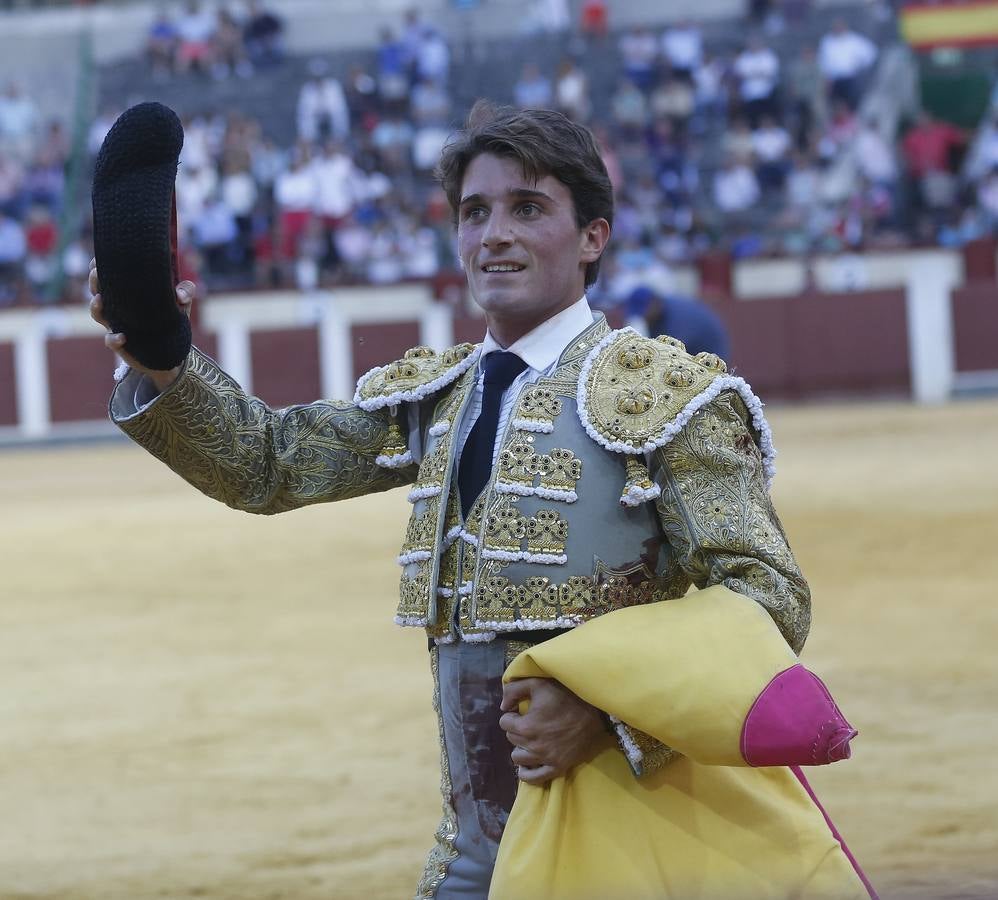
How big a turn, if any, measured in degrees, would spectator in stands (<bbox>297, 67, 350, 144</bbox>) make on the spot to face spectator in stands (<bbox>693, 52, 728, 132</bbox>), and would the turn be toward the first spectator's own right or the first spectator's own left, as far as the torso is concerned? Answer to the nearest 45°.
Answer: approximately 90° to the first spectator's own left

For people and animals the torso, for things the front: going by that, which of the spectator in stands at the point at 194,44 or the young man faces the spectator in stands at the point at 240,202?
the spectator in stands at the point at 194,44

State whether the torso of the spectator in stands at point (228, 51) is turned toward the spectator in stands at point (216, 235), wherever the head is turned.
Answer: yes

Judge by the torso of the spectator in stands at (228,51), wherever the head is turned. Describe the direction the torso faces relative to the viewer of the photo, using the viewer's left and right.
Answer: facing the viewer

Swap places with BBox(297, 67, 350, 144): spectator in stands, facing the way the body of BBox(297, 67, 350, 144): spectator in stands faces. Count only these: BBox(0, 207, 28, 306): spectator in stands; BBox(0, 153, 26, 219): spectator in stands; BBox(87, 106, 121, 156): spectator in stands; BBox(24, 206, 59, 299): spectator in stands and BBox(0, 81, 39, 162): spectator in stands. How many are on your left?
0

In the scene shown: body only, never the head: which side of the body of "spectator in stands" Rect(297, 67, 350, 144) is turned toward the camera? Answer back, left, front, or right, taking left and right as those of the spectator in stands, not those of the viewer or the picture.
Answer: front

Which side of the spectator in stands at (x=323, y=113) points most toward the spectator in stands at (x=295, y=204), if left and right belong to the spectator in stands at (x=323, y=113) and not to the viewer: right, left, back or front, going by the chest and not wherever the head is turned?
front

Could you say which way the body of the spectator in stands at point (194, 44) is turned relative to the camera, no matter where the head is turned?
toward the camera

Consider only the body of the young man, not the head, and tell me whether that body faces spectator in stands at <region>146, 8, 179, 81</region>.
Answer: no

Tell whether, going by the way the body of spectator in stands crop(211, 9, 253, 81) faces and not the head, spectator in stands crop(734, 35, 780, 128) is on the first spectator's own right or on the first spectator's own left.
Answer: on the first spectator's own left

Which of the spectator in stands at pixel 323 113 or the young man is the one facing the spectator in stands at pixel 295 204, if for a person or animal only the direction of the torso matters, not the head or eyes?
the spectator in stands at pixel 323 113

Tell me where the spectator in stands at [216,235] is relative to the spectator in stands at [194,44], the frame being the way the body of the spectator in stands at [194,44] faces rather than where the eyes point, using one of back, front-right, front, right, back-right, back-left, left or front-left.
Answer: front

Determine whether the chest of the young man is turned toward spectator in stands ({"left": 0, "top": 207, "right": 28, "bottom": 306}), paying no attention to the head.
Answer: no

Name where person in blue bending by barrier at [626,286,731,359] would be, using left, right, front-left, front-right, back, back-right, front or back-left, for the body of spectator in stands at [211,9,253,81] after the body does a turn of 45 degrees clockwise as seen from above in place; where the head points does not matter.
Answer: front-left

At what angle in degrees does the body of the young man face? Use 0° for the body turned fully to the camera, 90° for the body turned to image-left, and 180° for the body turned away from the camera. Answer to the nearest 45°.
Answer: approximately 45°

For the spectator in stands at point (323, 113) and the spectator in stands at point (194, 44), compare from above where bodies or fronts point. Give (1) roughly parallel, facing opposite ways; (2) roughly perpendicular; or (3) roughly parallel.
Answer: roughly parallel

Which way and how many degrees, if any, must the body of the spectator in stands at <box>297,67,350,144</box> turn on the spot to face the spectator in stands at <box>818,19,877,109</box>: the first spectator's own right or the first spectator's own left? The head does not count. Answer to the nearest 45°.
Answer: approximately 90° to the first spectator's own left
